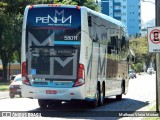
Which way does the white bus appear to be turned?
away from the camera
